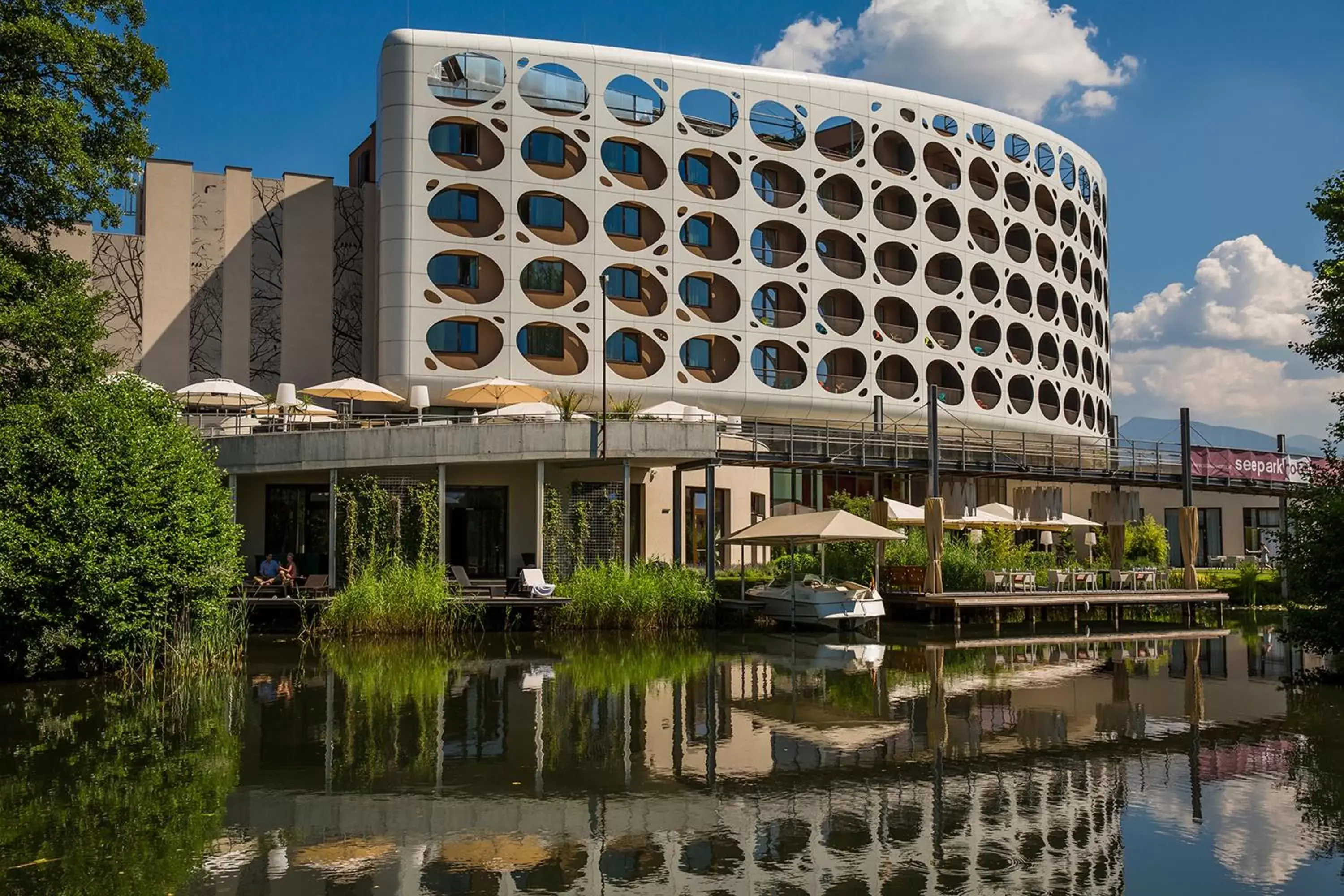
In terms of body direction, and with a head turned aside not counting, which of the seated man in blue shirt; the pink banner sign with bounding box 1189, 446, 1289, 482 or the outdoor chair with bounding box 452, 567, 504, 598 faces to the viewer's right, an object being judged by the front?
the outdoor chair

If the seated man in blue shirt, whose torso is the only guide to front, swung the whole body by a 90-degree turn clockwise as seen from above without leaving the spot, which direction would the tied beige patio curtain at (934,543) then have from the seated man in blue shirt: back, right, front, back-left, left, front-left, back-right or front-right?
back

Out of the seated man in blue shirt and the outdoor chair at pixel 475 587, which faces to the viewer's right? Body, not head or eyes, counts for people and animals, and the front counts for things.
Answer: the outdoor chair

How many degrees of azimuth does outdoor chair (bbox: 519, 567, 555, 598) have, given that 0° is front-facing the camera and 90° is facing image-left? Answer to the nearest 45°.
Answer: approximately 315°

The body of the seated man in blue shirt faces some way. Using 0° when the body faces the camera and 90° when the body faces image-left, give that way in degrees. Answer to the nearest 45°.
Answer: approximately 0°

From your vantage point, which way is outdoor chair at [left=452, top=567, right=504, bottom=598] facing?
to the viewer's right

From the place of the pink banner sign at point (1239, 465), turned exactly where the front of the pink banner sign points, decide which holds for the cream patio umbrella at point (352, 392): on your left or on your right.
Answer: on your right

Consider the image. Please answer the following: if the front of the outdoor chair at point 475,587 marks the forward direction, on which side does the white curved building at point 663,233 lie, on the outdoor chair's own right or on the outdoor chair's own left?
on the outdoor chair's own left
